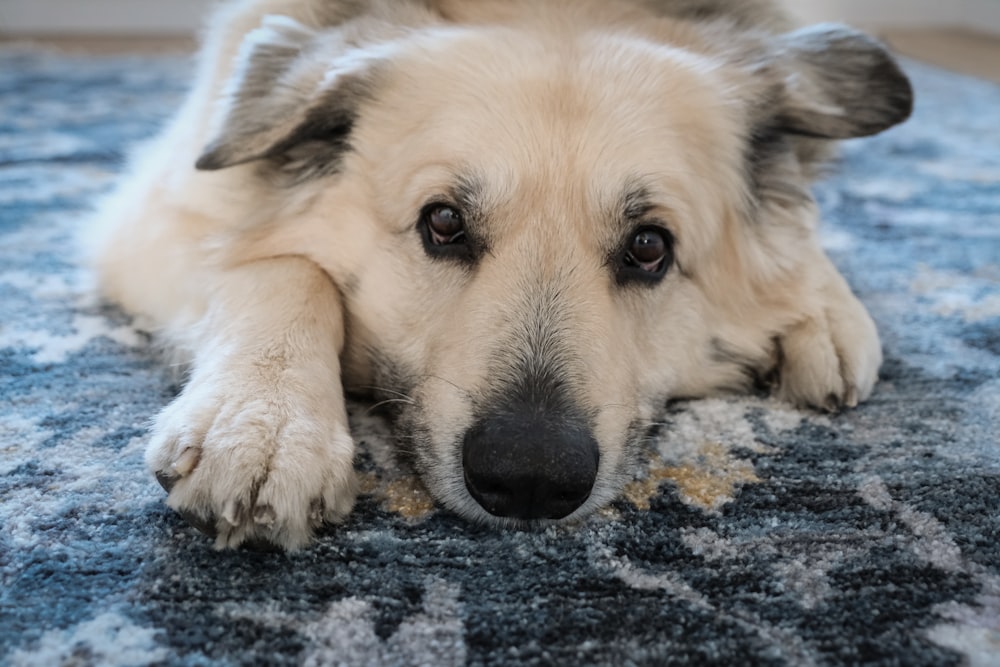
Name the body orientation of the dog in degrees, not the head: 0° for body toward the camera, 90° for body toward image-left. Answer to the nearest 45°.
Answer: approximately 0°
